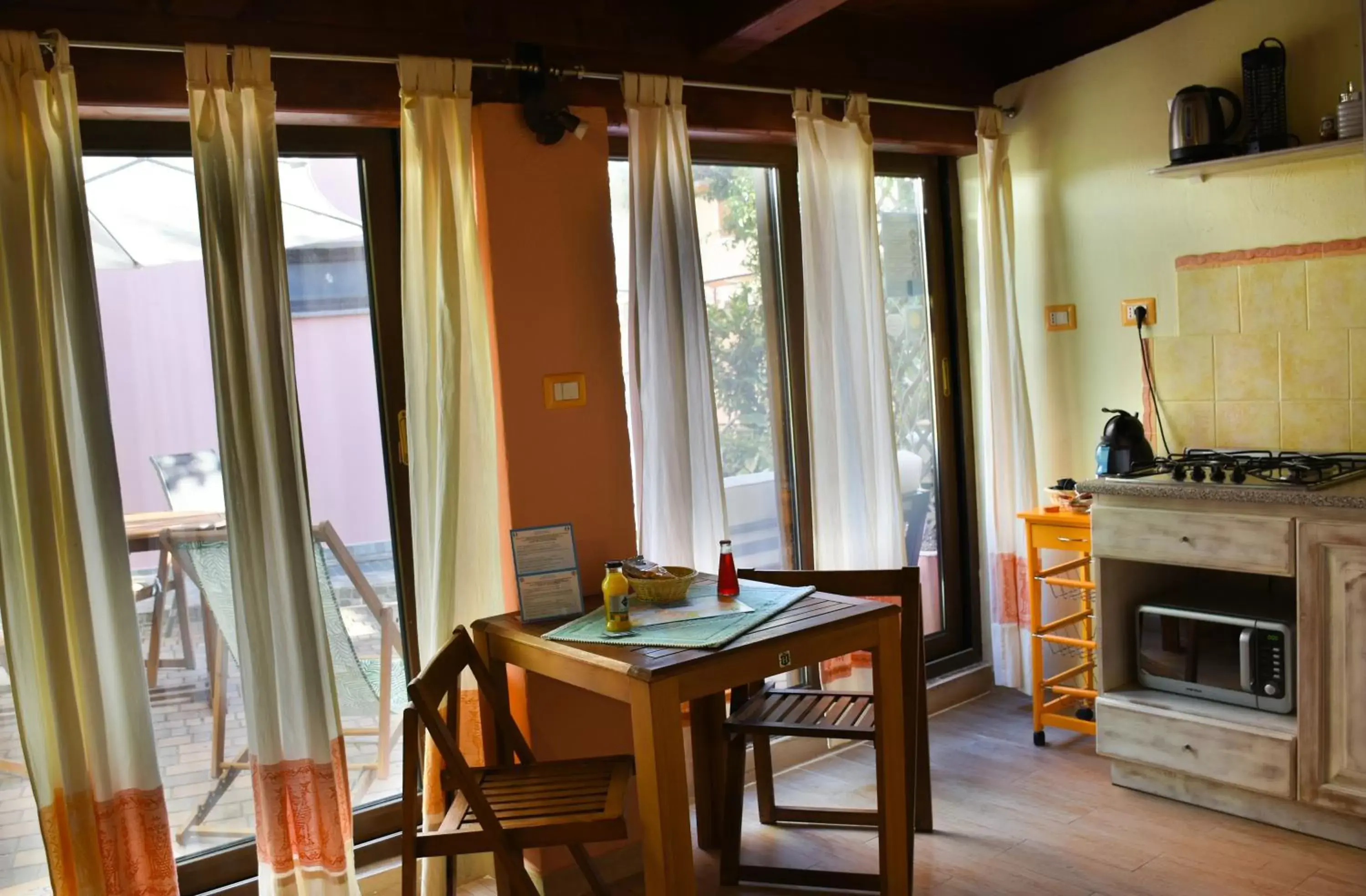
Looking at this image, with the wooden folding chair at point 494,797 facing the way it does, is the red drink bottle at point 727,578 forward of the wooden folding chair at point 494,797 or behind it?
forward

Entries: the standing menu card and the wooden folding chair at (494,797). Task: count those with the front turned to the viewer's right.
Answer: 1

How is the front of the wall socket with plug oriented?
toward the camera

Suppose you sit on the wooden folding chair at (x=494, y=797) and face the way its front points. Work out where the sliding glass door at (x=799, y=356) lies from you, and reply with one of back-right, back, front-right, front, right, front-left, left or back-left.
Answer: front-left

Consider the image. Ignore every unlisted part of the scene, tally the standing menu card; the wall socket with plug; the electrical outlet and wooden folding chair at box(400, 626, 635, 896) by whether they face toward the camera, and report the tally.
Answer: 3

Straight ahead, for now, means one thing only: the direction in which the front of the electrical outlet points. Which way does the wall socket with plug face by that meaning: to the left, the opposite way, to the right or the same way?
the same way

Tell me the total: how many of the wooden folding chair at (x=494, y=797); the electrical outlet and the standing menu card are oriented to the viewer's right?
1

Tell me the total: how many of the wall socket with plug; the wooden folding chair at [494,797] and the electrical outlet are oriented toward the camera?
2

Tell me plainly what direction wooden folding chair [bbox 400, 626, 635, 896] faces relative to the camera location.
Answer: facing to the right of the viewer

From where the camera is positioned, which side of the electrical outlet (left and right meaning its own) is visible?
front
